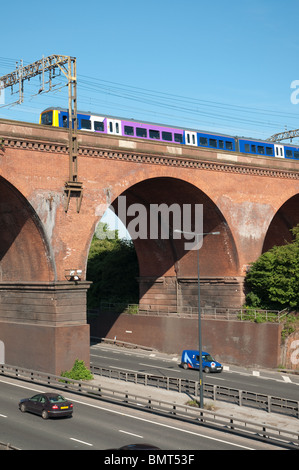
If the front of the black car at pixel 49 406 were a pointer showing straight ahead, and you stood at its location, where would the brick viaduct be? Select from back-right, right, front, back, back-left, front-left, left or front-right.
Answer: front-right

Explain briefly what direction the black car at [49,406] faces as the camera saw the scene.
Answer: facing away from the viewer and to the left of the viewer

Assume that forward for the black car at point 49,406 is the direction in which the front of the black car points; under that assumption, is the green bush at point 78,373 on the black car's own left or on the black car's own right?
on the black car's own right
